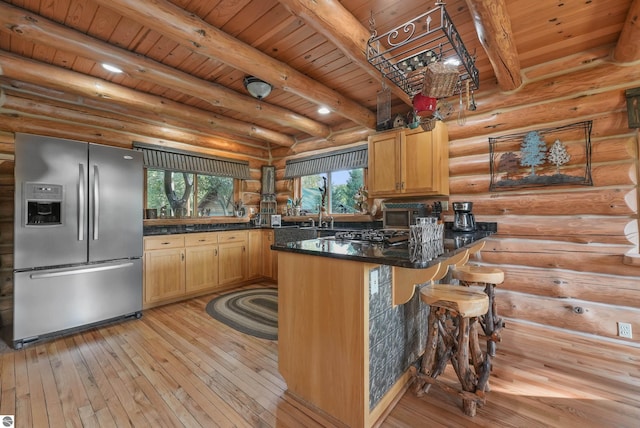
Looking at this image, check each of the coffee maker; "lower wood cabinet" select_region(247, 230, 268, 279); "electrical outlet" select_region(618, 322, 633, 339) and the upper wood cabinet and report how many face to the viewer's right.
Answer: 0

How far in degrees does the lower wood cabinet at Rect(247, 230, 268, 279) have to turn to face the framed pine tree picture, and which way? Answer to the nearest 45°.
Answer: approximately 45° to its left

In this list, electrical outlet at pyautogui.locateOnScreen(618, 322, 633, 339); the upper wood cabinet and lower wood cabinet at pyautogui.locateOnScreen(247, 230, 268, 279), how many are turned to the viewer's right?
0

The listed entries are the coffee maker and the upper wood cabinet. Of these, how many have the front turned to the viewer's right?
0

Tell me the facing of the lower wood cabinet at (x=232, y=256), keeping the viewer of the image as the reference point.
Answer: facing the viewer and to the right of the viewer

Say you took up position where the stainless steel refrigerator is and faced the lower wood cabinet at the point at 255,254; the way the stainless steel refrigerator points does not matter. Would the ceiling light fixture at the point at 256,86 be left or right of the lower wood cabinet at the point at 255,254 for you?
right

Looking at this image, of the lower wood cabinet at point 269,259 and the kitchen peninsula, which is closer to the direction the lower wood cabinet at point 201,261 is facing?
the kitchen peninsula

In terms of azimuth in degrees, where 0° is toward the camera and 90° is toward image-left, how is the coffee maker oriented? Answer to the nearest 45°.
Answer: approximately 45°

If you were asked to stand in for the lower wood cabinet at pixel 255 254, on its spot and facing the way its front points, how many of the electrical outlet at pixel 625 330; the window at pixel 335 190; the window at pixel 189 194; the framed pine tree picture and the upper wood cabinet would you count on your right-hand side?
1

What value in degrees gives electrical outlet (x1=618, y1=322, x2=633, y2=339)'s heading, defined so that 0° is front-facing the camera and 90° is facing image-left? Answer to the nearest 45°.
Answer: approximately 45°

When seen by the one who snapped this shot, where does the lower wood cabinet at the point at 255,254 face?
facing the viewer

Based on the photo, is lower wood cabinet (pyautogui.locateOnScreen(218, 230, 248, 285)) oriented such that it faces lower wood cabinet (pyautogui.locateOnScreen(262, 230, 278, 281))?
no

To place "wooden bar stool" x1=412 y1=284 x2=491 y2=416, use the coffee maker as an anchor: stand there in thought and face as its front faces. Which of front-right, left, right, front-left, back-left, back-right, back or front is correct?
front-left

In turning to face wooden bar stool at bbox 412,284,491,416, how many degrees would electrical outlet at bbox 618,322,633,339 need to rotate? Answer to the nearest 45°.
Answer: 0° — it already faces it

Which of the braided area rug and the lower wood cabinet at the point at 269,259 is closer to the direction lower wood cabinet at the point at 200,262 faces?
the braided area rug

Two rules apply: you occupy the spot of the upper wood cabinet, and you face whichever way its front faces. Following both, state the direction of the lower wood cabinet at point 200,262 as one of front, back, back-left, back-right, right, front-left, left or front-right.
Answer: front-right

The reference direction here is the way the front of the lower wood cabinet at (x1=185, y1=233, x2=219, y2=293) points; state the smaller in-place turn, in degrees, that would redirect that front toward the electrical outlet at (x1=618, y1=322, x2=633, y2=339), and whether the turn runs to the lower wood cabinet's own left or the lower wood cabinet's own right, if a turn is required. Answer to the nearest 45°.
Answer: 0° — it already faces it
